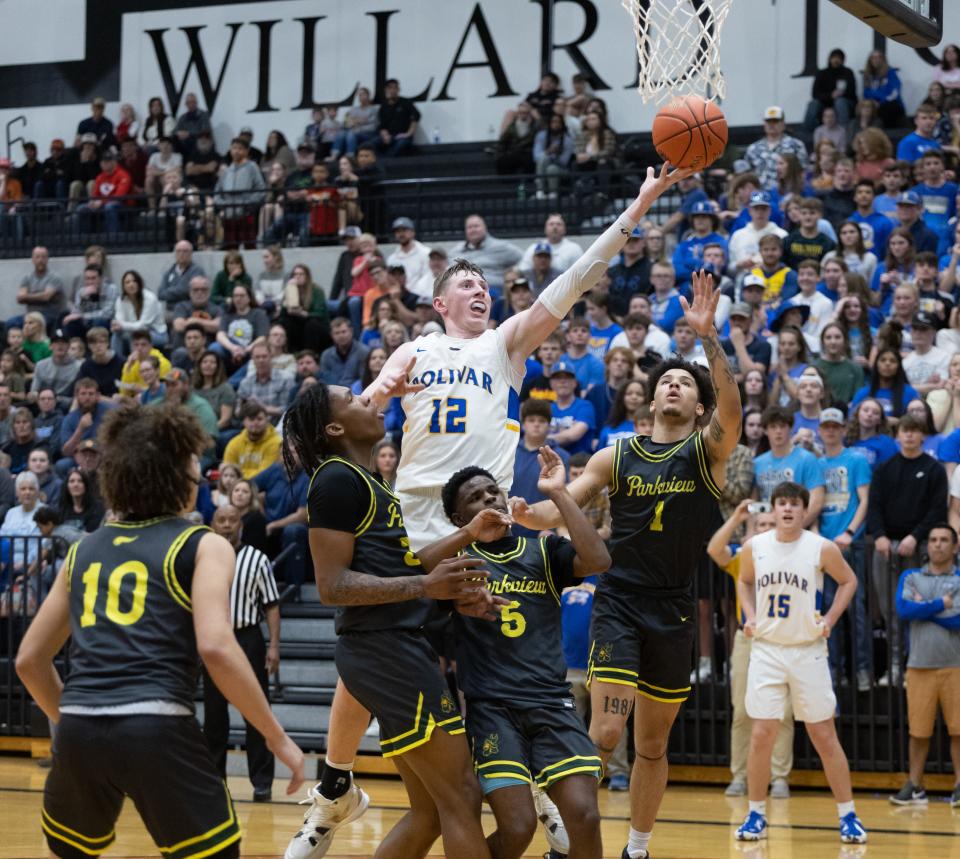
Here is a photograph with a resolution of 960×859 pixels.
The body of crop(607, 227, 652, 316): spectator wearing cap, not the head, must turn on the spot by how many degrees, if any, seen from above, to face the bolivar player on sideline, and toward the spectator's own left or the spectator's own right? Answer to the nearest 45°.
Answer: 0° — they already face them

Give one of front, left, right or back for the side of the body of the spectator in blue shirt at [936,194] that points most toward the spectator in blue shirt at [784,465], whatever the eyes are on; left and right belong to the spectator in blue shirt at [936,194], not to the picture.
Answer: front

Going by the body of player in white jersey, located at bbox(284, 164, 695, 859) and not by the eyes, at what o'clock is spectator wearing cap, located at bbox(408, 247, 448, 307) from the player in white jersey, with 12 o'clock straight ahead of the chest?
The spectator wearing cap is roughly at 6 o'clock from the player in white jersey.

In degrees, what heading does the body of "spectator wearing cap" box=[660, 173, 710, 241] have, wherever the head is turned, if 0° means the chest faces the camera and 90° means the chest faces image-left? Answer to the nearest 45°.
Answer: approximately 45°

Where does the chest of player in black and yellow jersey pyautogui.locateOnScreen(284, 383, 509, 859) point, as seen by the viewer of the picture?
to the viewer's right

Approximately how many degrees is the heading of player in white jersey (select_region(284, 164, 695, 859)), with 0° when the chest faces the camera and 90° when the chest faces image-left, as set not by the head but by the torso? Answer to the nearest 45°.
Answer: approximately 0°

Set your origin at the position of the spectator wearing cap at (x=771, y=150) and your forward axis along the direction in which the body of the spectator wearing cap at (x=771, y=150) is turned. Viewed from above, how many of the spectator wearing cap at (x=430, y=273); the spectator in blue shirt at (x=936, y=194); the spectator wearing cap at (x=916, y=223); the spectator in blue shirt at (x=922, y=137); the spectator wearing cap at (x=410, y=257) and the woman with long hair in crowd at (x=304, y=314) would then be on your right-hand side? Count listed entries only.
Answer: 3

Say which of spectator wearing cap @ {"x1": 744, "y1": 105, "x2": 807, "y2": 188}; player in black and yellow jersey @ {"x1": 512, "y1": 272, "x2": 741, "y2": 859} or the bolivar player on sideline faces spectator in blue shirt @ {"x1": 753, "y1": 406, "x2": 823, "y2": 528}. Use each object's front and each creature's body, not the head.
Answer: the spectator wearing cap

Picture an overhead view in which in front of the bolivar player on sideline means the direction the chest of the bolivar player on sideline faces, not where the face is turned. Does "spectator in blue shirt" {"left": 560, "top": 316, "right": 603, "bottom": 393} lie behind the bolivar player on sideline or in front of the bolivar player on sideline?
behind

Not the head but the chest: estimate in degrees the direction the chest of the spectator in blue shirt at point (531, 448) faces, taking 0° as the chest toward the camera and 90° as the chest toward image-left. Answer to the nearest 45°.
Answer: approximately 0°
